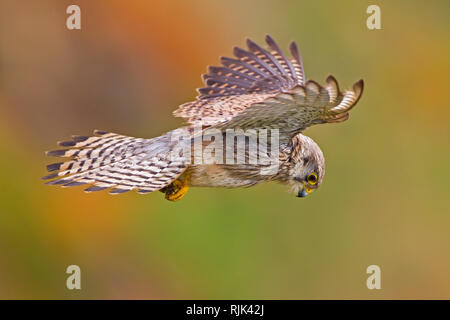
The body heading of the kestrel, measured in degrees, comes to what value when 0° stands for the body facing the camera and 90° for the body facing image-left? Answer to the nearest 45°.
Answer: approximately 270°
